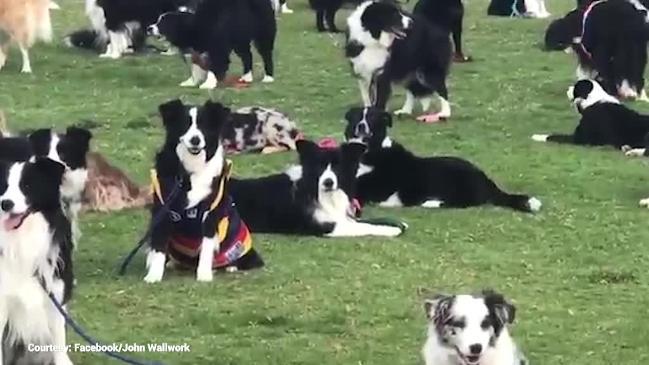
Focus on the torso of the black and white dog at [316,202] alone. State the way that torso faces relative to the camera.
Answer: to the viewer's right

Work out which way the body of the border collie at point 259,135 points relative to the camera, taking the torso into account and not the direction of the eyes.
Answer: to the viewer's right

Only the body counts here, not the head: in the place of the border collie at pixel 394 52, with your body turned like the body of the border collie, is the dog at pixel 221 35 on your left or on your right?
on your right

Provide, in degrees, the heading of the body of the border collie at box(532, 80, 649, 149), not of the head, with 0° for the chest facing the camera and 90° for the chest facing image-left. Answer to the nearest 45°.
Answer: approximately 90°

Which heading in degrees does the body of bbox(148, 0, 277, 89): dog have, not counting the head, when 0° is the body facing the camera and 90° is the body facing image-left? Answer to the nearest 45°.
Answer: approximately 90°

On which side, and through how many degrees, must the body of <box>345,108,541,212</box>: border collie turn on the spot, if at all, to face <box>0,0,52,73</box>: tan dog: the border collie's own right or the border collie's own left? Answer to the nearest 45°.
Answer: approximately 45° to the border collie's own right

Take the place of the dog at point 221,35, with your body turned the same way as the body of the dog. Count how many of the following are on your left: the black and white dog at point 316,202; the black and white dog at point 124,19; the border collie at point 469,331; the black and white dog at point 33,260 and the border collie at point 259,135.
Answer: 4

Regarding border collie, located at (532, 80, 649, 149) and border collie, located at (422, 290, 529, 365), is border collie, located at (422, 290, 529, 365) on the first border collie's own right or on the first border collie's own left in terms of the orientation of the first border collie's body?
on the first border collie's own left
